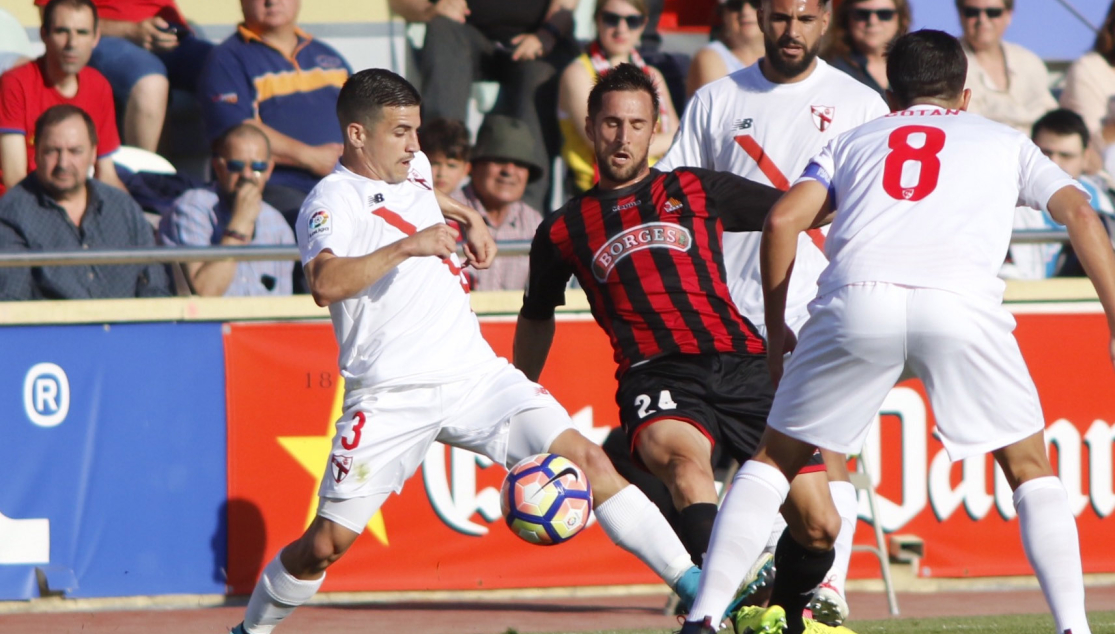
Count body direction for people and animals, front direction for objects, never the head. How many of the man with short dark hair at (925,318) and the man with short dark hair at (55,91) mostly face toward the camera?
1

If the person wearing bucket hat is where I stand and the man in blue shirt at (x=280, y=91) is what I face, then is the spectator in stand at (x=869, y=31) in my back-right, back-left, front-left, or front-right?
back-right

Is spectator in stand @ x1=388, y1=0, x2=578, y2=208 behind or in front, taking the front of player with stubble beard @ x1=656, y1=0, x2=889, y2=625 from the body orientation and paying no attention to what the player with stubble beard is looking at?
behind

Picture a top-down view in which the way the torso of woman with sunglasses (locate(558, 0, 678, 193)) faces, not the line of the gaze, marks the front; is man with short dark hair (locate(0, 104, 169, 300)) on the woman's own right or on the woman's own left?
on the woman's own right

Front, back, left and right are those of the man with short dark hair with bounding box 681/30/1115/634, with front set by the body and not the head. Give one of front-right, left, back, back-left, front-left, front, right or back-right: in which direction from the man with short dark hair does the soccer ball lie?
left

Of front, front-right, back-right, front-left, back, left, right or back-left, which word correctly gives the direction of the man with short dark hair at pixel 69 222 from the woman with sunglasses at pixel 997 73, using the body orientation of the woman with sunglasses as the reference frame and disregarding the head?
front-right

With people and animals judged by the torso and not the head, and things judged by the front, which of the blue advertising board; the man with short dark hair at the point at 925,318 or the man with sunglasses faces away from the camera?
the man with short dark hair

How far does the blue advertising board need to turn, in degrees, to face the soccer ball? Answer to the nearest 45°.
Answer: approximately 45° to its left

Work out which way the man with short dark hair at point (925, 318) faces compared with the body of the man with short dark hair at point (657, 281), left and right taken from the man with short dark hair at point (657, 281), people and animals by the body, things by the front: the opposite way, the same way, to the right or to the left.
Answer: the opposite way

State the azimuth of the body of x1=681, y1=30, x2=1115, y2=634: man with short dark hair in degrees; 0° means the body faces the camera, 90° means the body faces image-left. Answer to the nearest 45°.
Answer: approximately 180°

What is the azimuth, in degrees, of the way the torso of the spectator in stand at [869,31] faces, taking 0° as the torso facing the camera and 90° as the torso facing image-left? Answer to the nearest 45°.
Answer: approximately 0°

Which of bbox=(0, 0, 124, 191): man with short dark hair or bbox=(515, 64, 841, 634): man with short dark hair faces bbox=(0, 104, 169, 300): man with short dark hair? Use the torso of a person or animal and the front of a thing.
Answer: bbox=(0, 0, 124, 191): man with short dark hair
